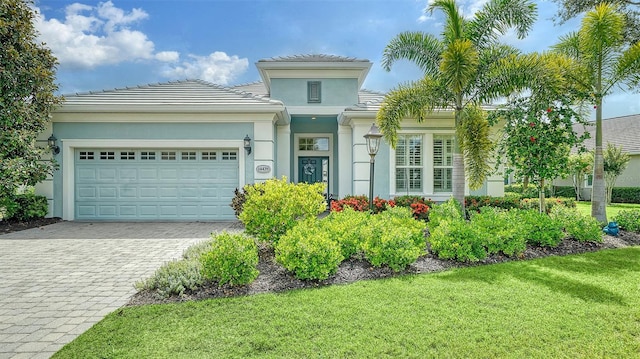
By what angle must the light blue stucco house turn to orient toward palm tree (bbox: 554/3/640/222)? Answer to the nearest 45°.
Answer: approximately 90° to its left

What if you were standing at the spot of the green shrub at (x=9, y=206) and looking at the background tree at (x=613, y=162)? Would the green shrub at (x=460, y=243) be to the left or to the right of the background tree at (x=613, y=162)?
right

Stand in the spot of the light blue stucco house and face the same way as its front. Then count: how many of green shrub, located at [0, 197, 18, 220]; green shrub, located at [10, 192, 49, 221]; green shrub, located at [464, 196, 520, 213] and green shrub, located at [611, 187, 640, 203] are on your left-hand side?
2

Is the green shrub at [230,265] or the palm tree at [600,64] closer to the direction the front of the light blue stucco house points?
the green shrub

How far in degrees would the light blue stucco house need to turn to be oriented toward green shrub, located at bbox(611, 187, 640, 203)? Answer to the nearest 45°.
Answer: approximately 90° to its left

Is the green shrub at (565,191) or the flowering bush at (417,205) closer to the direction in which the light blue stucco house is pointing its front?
the flowering bush

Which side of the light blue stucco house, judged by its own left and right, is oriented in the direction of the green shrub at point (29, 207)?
right

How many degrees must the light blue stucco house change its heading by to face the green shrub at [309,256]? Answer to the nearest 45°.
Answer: approximately 45° to its left

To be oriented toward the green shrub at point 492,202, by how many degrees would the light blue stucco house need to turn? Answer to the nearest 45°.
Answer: approximately 90° to its left

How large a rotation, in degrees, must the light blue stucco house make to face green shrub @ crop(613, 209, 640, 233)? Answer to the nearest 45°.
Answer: approximately 90° to its left

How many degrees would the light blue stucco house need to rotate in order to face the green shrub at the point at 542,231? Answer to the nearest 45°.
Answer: approximately 45° to its left
